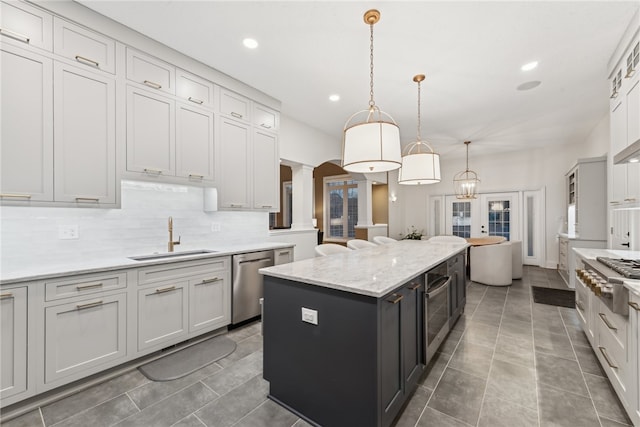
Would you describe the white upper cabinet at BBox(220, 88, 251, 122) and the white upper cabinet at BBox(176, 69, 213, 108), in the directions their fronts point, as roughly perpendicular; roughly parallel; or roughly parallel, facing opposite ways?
roughly parallel

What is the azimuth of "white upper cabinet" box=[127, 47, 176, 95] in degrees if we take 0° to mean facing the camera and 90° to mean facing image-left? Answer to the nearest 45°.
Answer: approximately 315°

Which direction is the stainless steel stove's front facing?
to the viewer's left

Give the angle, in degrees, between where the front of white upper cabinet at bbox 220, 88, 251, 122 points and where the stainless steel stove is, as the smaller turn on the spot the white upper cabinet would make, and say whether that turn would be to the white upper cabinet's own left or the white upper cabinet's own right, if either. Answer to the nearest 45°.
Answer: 0° — it already faces it

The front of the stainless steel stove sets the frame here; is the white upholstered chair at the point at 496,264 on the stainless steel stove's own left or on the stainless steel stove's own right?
on the stainless steel stove's own right

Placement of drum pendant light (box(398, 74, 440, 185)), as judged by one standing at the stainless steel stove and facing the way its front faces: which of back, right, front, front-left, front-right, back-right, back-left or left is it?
front

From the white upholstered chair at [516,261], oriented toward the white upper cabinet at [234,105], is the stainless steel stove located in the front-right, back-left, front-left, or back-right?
front-left

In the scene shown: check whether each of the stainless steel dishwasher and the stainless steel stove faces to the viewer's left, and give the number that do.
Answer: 1

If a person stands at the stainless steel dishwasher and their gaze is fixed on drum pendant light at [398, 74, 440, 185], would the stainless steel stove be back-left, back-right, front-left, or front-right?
front-right

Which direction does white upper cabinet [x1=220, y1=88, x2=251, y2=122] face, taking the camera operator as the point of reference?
facing the viewer and to the right of the viewer

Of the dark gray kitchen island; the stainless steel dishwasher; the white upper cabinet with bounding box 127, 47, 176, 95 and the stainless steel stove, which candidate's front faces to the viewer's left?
the stainless steel stove

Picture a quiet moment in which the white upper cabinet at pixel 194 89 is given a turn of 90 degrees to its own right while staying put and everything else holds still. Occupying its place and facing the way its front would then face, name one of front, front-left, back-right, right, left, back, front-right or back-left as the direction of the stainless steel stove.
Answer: left

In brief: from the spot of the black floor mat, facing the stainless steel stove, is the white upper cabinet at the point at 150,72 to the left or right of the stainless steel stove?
right

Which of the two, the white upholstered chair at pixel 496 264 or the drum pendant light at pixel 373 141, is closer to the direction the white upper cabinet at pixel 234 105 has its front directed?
the drum pendant light

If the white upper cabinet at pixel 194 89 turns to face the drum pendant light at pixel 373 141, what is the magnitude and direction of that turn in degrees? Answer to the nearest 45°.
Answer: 0° — it already faces it
